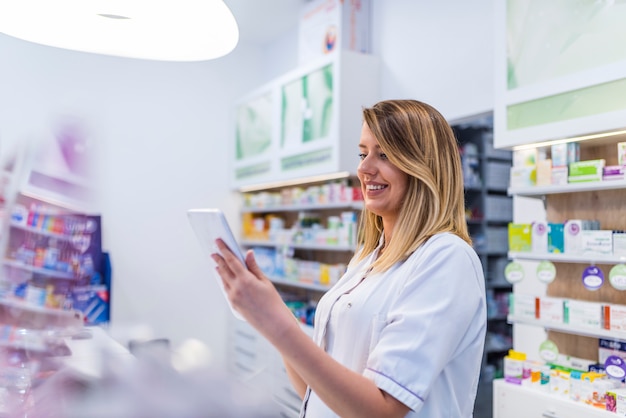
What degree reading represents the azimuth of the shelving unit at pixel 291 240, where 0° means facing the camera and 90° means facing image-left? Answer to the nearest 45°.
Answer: approximately 45°

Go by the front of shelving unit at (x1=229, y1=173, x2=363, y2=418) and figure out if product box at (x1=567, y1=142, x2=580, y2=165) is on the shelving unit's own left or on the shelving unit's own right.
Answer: on the shelving unit's own left

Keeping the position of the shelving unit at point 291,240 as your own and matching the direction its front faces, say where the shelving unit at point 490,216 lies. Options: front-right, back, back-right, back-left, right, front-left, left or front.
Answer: back-left

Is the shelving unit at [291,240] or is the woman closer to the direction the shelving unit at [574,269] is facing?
the woman

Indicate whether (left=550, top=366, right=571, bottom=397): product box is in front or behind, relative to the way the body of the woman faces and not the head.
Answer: behind

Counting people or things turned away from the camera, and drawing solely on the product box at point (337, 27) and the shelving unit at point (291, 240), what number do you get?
0

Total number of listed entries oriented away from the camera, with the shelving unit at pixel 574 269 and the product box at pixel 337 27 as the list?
0

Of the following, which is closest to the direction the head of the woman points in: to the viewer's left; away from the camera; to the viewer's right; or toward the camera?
to the viewer's left

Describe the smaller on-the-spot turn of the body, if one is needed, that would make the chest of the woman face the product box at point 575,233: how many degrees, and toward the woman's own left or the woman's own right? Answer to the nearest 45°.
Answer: approximately 180°

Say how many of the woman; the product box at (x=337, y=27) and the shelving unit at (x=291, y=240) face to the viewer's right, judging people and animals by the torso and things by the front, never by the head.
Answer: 0

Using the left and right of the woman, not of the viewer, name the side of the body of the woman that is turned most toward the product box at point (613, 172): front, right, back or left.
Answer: back
